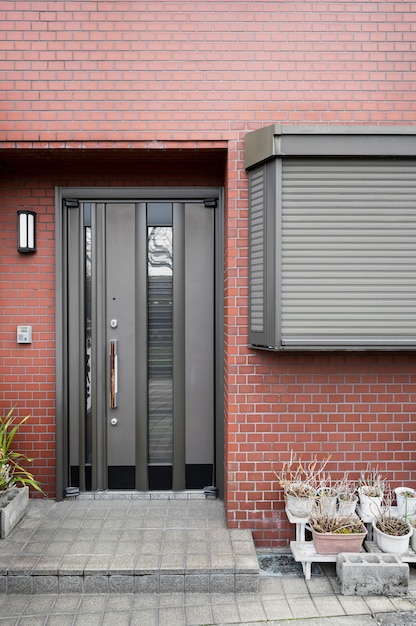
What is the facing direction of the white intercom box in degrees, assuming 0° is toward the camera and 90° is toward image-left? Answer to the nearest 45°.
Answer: approximately 0°

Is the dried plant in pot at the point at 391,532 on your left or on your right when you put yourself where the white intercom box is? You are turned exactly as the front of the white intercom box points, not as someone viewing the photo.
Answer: on your left

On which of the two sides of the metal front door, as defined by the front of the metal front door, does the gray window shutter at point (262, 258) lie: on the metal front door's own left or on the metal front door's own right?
on the metal front door's own left

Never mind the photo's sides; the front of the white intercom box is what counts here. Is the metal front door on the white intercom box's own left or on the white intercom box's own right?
on the white intercom box's own left

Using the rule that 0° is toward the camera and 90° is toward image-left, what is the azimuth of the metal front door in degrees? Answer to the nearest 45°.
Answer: approximately 0°

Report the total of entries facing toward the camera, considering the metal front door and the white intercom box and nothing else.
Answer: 2

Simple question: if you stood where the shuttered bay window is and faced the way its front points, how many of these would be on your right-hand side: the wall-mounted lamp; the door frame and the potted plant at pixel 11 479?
3

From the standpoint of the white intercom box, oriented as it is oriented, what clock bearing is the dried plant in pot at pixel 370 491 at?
The dried plant in pot is roughly at 10 o'clock from the white intercom box.

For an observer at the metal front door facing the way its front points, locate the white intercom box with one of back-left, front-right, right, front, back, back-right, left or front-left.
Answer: right
